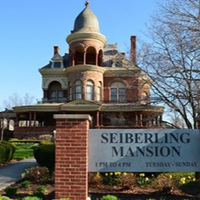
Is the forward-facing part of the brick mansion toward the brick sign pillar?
yes

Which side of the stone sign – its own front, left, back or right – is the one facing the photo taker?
front

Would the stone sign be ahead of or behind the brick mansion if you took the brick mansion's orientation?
ahead

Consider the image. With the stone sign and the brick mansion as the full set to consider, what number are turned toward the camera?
2

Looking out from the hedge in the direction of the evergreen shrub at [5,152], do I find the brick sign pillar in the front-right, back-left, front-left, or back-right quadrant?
back-left

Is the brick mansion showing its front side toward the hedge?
yes

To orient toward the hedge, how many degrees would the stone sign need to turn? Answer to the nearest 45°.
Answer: approximately 135° to its right

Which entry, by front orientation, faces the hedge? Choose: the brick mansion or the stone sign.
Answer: the brick mansion
